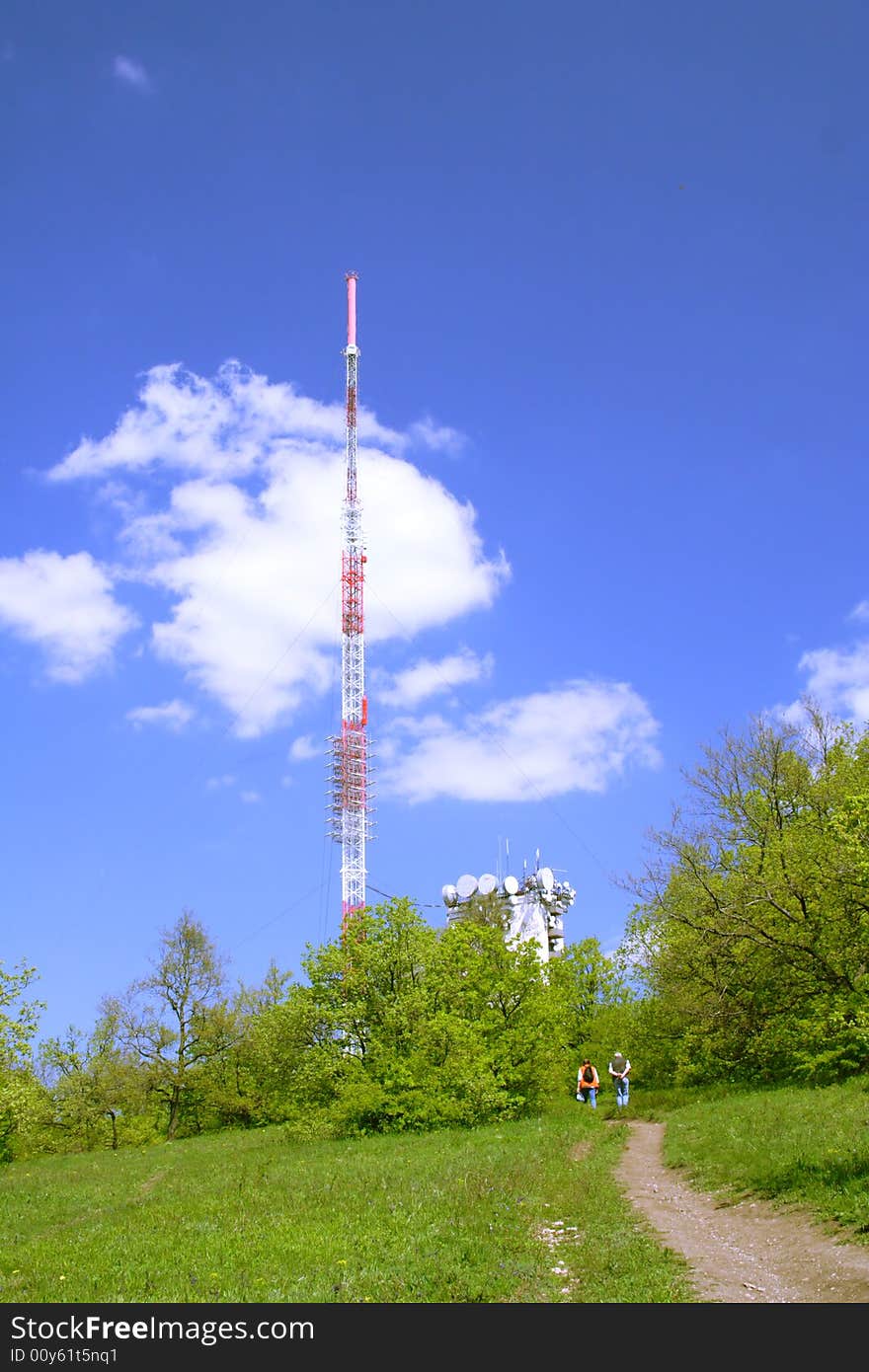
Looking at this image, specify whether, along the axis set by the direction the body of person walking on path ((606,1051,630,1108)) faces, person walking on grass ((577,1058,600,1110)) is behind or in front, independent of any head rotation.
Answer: behind

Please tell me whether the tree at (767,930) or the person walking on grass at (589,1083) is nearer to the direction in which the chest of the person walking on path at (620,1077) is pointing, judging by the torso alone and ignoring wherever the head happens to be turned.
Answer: the tree

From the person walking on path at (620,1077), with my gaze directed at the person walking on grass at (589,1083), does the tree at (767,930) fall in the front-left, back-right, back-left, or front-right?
back-right

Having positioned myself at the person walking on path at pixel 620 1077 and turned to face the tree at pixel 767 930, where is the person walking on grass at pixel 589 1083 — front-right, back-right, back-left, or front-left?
back-left
